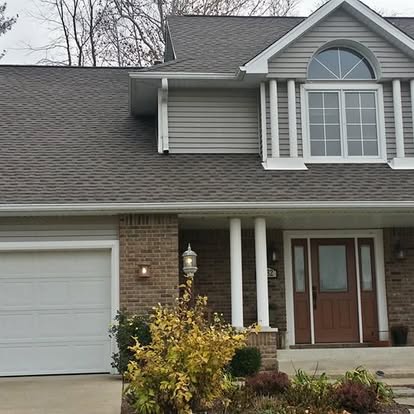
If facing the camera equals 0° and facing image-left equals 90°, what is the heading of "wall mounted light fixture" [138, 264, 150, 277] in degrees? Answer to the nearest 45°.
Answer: approximately 0°

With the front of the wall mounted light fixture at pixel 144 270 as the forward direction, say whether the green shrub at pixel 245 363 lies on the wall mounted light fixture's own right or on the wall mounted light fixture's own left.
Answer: on the wall mounted light fixture's own left

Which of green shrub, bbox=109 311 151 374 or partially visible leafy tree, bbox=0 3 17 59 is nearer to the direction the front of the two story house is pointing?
the green shrub

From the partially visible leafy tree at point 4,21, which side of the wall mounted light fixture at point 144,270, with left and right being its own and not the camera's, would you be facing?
back

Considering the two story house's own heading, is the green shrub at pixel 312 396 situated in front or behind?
in front

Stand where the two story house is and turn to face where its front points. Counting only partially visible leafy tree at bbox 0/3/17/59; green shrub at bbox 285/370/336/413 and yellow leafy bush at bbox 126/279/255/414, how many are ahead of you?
2

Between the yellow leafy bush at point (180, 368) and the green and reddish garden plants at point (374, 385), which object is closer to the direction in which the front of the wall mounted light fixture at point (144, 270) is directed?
the yellow leafy bush

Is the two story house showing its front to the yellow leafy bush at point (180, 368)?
yes

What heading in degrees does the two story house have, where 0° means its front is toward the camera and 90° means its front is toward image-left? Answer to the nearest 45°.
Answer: approximately 0°

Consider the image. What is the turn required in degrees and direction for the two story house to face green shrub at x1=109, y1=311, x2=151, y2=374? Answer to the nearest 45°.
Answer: approximately 45° to its right

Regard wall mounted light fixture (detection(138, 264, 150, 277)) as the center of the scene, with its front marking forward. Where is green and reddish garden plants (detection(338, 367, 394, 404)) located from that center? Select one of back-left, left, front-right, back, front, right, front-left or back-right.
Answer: front-left
